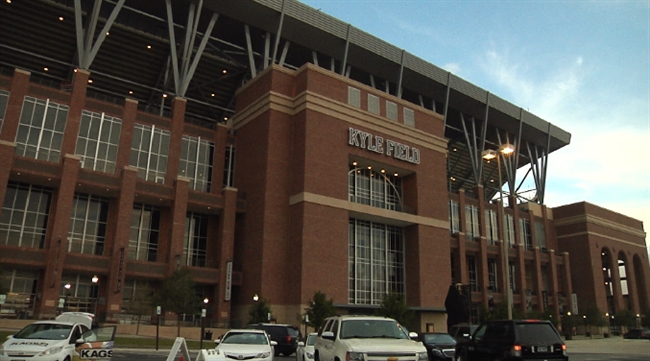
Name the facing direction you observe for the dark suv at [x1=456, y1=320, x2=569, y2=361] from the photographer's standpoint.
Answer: facing away from the viewer and to the left of the viewer

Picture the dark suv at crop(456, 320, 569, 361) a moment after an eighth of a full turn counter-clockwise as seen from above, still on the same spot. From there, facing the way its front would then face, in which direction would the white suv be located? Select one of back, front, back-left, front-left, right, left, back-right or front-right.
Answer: front-left
